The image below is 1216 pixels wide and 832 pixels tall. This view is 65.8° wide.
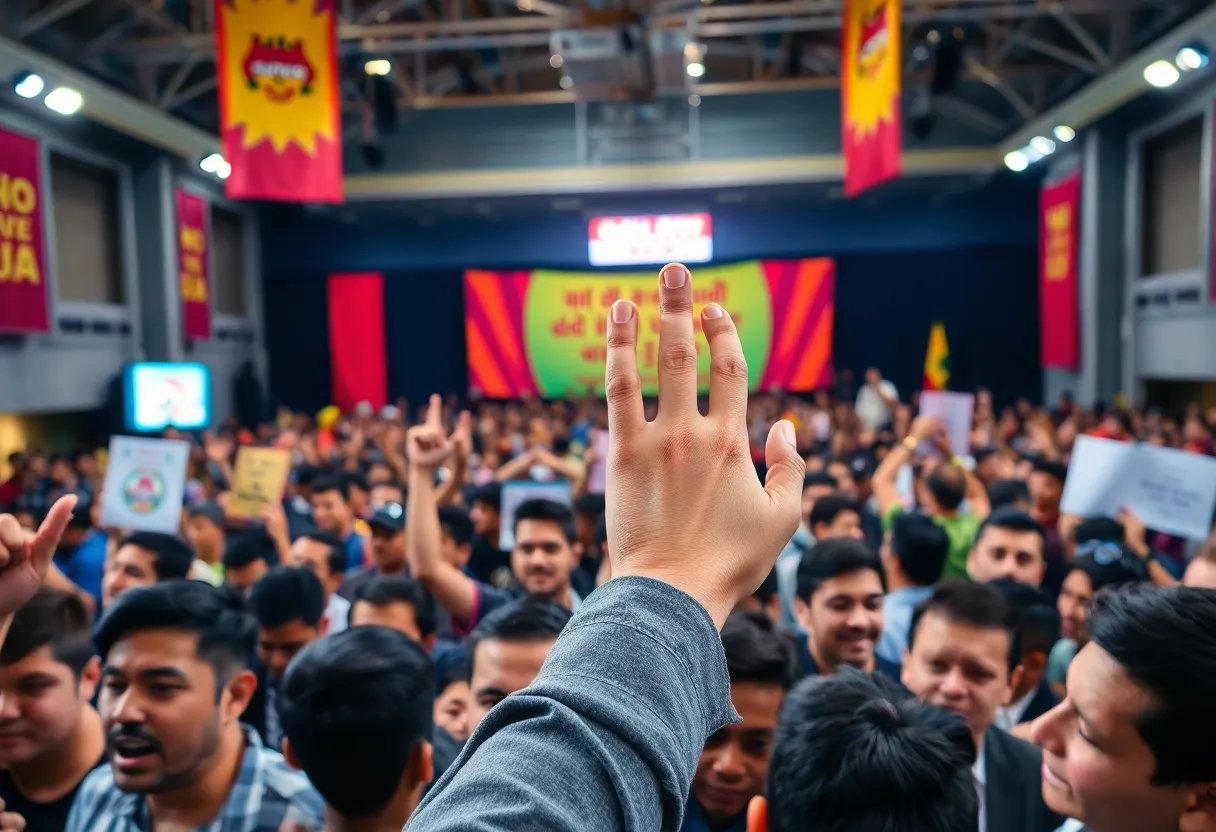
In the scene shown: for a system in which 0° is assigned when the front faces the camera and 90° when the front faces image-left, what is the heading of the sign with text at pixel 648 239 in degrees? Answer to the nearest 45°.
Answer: approximately 0°

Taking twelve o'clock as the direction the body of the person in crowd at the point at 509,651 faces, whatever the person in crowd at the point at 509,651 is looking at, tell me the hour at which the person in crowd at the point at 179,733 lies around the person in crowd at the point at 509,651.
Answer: the person in crowd at the point at 179,733 is roughly at 2 o'clock from the person in crowd at the point at 509,651.

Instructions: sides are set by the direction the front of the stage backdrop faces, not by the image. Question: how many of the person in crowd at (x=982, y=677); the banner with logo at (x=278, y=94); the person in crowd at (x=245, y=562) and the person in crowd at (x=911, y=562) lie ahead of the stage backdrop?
4

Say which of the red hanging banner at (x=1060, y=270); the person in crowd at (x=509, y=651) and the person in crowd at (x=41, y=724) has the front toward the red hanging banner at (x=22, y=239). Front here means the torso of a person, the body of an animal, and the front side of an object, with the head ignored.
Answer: the red hanging banner at (x=1060, y=270)

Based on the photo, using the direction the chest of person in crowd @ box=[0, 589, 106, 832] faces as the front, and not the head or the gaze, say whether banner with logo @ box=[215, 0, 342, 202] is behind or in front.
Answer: behind

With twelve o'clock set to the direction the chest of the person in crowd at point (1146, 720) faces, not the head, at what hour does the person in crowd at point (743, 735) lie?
the person in crowd at point (743, 735) is roughly at 1 o'clock from the person in crowd at point (1146, 720).

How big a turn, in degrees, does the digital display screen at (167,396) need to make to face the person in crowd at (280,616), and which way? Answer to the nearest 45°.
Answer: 0° — it already faces them

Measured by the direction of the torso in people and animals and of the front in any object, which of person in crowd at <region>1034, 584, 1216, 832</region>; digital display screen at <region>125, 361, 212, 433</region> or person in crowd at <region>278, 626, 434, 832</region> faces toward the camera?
the digital display screen

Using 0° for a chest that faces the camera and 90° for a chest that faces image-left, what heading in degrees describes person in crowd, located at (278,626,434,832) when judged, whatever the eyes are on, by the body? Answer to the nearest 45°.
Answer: approximately 180°

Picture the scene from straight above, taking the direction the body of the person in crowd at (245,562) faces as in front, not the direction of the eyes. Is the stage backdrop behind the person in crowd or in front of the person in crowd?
behind

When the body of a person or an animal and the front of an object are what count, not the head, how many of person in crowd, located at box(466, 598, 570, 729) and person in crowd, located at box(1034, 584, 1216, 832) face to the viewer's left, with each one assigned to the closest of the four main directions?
1

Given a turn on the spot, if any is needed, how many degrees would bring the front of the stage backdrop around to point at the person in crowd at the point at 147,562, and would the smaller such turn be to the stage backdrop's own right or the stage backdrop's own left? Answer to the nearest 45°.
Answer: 0° — it already faces them

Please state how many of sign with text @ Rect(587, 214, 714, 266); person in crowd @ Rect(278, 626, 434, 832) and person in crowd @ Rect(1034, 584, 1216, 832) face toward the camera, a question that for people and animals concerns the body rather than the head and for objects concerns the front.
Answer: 1
